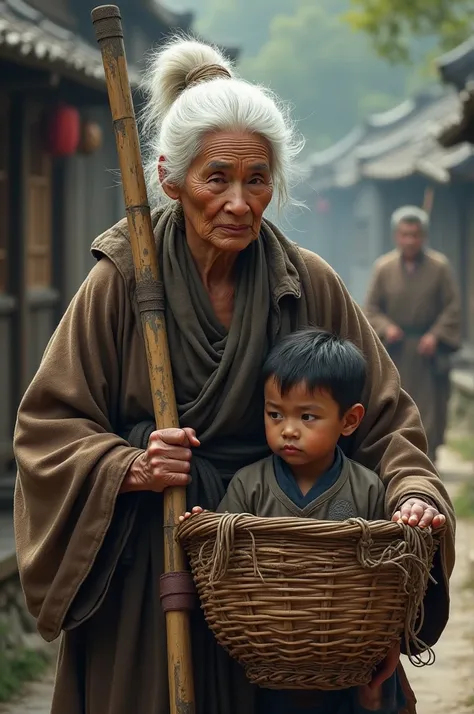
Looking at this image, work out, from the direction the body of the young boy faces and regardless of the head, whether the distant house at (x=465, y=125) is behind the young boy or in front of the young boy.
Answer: behind

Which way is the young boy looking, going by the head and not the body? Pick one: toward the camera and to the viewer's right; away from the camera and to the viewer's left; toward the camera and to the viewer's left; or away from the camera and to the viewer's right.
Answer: toward the camera and to the viewer's left

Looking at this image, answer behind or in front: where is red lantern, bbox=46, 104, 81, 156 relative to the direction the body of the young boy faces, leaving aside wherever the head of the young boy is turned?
behind

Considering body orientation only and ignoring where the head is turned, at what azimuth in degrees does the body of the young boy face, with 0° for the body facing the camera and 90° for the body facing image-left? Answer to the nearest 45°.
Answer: approximately 0°

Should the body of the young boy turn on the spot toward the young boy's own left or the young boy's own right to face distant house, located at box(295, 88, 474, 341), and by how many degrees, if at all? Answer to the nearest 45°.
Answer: approximately 180°

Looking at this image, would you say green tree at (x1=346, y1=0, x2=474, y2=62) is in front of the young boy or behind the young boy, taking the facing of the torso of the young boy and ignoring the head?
behind
